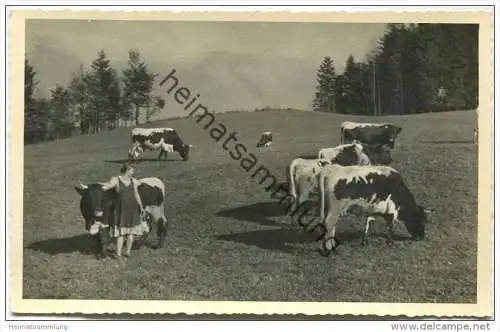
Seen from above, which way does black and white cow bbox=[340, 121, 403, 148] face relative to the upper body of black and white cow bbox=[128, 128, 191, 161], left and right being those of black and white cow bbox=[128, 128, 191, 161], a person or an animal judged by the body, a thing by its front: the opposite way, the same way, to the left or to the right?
the same way

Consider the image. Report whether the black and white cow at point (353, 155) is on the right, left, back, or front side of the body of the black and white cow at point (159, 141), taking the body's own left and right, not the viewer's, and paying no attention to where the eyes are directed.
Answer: front

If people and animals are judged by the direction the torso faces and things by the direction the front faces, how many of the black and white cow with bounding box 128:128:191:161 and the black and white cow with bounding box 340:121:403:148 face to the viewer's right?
2

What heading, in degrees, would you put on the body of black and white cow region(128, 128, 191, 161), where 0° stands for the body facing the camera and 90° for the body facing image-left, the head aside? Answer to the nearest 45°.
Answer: approximately 270°

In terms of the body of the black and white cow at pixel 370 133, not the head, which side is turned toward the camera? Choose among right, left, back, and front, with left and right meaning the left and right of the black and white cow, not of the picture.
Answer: right

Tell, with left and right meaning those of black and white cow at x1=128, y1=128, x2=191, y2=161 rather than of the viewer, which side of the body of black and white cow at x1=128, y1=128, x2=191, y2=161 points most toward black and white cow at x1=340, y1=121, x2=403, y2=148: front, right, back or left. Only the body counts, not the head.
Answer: front
